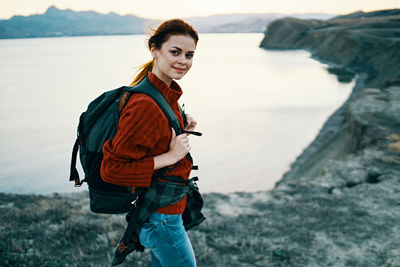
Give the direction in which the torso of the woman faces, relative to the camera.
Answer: to the viewer's right
